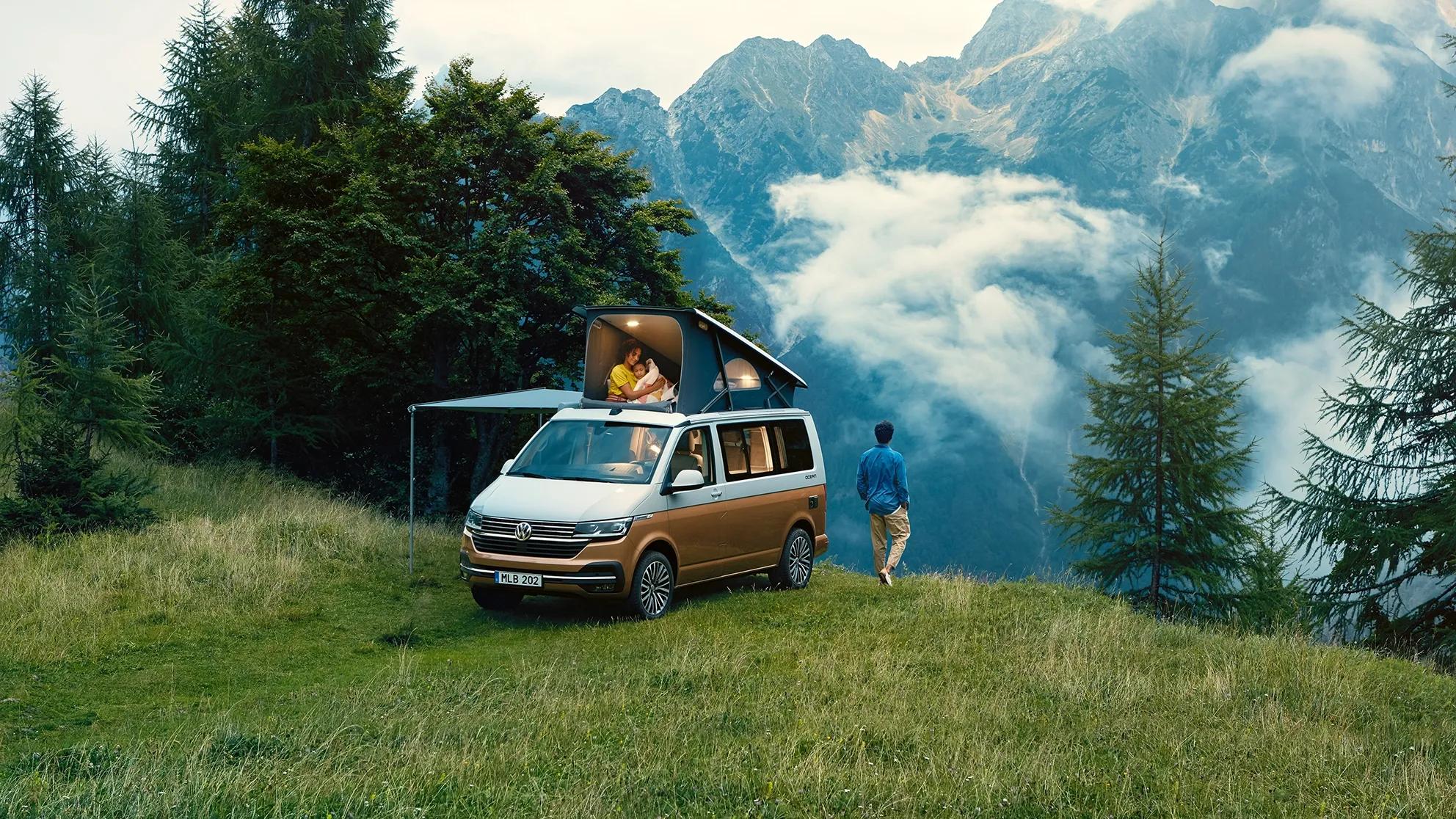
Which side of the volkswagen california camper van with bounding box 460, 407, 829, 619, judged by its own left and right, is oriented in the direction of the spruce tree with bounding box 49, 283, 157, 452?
right

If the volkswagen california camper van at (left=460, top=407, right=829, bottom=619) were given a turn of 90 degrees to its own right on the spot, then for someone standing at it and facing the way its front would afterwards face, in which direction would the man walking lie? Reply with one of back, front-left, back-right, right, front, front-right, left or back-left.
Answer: right

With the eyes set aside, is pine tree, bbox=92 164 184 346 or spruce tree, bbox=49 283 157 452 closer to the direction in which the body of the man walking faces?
the pine tree

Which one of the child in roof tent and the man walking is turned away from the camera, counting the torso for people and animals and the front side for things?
the man walking

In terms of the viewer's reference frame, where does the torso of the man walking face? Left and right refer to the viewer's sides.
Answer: facing away from the viewer

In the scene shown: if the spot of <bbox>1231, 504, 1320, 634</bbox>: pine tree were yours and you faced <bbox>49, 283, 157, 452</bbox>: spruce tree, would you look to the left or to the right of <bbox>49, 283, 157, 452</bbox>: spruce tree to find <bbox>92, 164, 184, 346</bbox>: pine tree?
right

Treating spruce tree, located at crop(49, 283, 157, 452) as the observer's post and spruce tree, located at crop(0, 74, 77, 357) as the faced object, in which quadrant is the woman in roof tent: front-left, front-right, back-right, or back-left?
back-right

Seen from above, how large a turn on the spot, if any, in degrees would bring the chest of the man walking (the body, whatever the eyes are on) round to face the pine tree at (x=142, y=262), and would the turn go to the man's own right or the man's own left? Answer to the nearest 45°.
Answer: approximately 45° to the man's own left

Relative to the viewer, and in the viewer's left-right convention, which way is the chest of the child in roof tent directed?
facing the viewer and to the left of the viewer

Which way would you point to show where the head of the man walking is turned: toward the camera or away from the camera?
away from the camera

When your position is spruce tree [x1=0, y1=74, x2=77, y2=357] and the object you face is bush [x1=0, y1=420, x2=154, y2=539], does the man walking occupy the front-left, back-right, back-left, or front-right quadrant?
front-left

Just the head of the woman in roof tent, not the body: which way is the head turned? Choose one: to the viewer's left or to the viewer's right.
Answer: to the viewer's right

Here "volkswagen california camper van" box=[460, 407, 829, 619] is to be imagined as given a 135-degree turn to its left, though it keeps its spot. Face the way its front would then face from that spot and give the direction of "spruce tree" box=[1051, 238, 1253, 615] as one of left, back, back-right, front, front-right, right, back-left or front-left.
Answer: front-left

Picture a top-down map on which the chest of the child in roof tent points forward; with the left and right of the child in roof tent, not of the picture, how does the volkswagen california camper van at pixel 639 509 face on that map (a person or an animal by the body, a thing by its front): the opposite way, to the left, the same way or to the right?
the same way

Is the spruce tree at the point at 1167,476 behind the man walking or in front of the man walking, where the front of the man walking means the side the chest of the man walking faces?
in front

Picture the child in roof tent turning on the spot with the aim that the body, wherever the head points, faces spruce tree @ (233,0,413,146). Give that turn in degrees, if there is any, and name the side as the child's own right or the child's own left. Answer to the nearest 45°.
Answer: approximately 90° to the child's own right

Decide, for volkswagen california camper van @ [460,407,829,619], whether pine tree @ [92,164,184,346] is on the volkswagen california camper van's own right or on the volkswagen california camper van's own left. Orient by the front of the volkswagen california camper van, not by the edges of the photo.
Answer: on the volkswagen california camper van's own right
